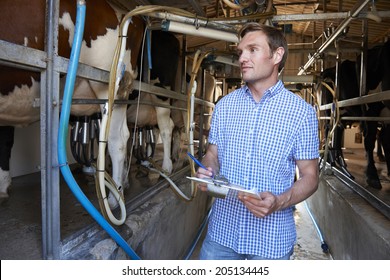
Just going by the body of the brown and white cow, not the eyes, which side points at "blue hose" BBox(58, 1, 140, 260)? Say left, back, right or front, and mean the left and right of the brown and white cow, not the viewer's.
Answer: left

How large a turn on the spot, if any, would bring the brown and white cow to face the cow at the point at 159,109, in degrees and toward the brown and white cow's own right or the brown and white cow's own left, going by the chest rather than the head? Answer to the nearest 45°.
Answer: approximately 135° to the brown and white cow's own right

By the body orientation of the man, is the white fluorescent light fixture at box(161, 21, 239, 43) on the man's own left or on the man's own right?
on the man's own right

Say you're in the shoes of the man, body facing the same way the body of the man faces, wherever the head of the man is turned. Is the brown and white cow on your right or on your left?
on your right

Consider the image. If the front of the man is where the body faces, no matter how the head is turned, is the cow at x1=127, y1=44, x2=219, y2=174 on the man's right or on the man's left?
on the man's right

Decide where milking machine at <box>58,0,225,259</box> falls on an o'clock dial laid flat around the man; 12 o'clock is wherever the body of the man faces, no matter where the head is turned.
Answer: The milking machine is roughly at 2 o'clock from the man.

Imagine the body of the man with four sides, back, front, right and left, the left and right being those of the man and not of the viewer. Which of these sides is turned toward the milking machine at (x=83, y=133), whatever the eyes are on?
right

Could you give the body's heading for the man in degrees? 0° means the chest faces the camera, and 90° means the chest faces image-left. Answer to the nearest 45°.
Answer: approximately 45°

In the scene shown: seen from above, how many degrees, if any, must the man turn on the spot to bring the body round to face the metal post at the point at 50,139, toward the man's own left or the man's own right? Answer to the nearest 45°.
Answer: approximately 45° to the man's own right

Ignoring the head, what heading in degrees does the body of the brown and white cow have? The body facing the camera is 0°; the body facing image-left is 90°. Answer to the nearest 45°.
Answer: approximately 90°
